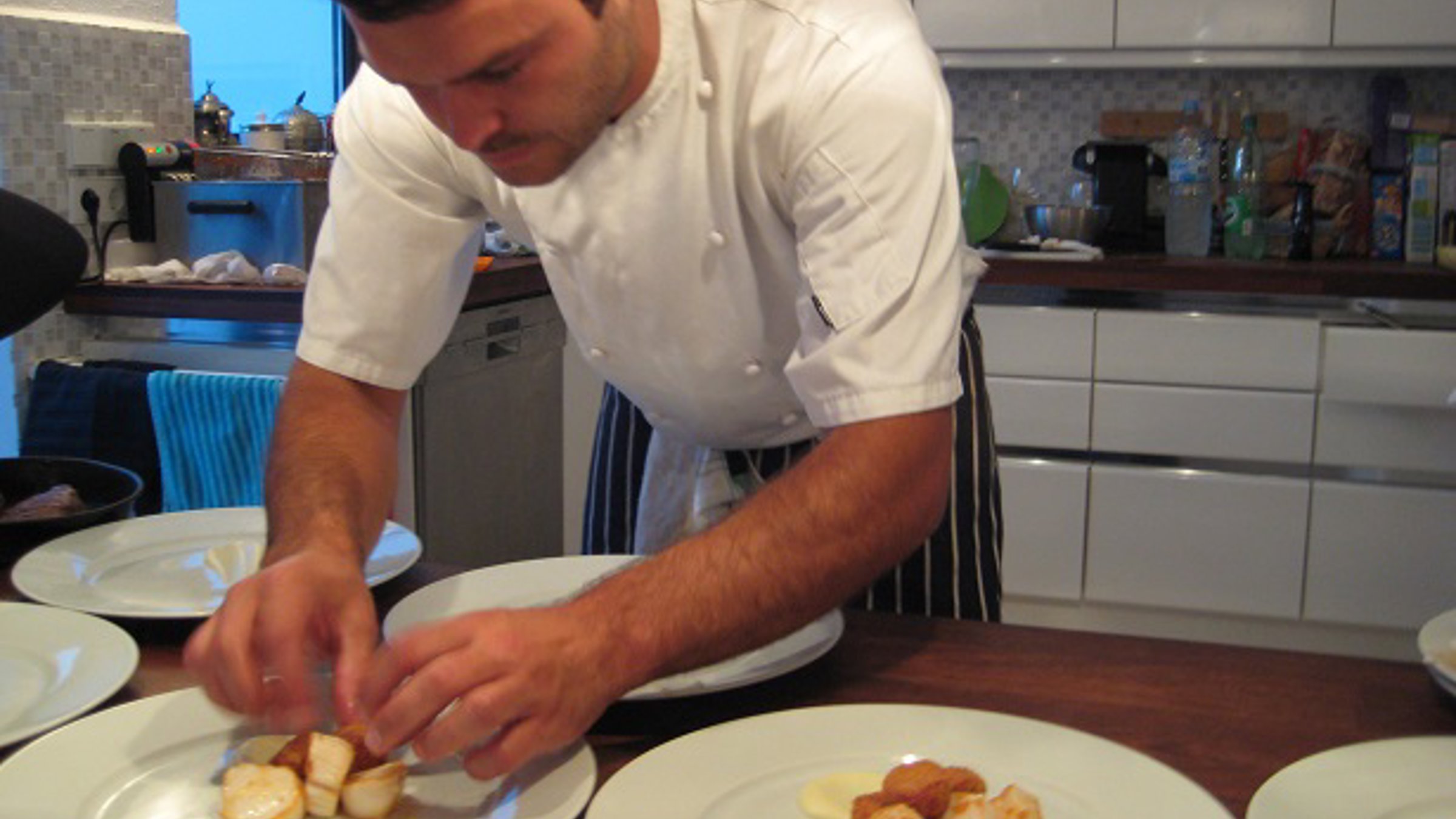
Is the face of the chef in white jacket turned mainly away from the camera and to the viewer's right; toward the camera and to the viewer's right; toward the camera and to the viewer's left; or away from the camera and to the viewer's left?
toward the camera and to the viewer's left

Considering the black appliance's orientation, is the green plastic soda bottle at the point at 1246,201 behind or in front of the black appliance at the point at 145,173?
in front

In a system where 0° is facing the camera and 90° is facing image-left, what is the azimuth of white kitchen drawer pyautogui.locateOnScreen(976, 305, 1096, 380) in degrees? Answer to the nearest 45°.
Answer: approximately 0°

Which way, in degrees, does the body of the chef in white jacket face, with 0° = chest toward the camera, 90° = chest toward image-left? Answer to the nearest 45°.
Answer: approximately 45°

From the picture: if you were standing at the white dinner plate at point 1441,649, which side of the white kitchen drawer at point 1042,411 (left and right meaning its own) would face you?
front

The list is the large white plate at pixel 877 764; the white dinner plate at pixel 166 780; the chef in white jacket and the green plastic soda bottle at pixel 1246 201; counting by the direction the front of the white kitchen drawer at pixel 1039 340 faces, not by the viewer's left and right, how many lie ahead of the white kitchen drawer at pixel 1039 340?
3

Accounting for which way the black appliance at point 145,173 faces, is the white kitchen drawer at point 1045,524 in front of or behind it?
in front

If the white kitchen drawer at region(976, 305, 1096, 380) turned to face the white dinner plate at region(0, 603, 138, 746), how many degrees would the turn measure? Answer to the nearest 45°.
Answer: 0° — it already faces it
